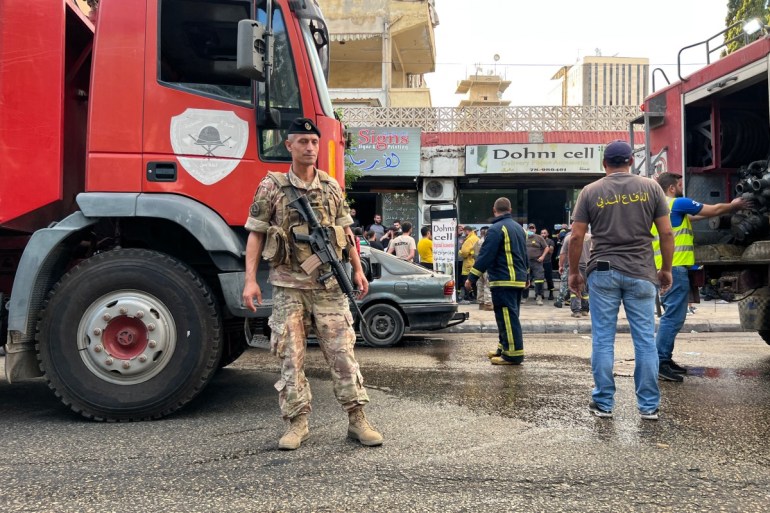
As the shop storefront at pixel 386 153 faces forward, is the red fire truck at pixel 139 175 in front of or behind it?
in front

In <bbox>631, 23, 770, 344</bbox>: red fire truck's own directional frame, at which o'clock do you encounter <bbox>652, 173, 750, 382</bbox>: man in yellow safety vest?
The man in yellow safety vest is roughly at 6 o'clock from the red fire truck.

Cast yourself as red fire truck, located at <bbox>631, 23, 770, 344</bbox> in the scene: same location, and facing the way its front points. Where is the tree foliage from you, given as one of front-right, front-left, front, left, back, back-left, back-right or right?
front-right

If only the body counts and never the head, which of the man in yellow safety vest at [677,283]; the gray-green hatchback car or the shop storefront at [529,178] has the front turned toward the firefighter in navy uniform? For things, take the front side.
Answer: the shop storefront

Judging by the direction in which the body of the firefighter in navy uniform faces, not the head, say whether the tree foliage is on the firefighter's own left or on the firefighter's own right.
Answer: on the firefighter's own right

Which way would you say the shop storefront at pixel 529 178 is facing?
toward the camera

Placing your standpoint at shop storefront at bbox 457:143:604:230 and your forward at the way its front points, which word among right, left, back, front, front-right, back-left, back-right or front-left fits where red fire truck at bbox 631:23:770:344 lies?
front

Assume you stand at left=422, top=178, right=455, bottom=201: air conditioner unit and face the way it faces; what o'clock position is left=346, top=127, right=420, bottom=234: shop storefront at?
The shop storefront is roughly at 2 o'clock from the air conditioner unit.

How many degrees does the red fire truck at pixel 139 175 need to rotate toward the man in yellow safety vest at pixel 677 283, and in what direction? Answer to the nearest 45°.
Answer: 0° — it already faces them

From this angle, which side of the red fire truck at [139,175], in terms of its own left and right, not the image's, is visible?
right

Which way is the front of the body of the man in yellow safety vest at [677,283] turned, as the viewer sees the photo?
to the viewer's right

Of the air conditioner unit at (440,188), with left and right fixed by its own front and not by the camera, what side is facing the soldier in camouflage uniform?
front

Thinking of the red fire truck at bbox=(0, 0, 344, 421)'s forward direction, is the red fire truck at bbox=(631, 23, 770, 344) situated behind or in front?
in front

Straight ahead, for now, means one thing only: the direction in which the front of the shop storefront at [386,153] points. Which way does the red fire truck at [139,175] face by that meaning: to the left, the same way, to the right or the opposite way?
to the left

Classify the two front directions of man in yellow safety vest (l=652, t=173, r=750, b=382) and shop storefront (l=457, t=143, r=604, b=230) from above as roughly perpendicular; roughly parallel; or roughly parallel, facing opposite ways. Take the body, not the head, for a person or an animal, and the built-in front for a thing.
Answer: roughly perpendicular

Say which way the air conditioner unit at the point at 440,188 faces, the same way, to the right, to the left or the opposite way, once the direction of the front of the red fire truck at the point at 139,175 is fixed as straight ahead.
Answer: to the right
